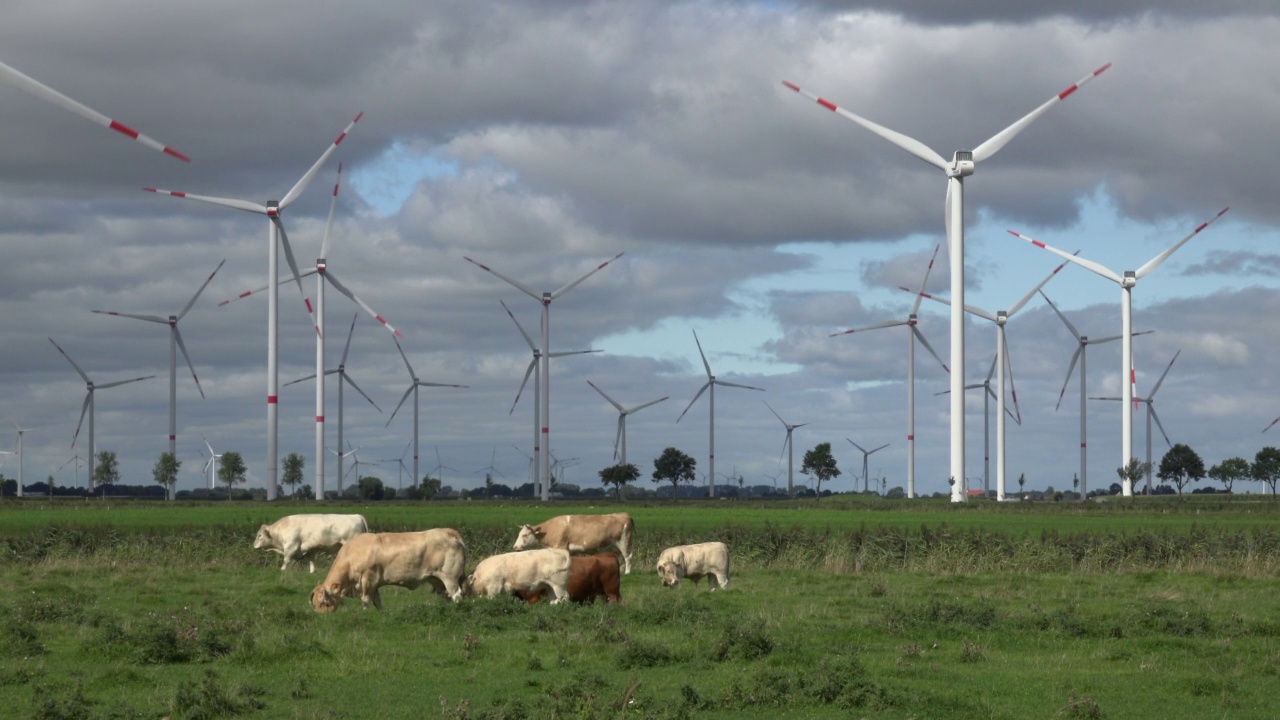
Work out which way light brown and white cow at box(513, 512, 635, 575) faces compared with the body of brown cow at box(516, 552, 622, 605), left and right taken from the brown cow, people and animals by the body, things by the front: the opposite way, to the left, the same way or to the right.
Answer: the same way

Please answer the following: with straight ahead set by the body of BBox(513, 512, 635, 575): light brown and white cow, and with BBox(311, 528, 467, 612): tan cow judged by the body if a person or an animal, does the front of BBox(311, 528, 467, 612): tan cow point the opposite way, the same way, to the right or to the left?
the same way

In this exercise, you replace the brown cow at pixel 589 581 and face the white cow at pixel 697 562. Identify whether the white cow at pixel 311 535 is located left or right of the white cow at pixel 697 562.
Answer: left

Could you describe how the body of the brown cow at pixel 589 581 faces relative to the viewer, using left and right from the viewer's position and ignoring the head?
facing to the left of the viewer

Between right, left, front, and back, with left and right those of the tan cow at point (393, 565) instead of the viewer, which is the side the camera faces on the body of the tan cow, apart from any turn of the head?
left

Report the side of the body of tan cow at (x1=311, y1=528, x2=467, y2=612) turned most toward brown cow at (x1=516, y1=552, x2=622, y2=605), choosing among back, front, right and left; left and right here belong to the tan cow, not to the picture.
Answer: back

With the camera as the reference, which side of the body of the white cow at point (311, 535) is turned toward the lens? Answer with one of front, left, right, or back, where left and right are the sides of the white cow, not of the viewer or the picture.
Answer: left

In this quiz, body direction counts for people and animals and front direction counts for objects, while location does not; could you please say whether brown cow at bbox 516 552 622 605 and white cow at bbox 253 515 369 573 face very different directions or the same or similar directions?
same or similar directions

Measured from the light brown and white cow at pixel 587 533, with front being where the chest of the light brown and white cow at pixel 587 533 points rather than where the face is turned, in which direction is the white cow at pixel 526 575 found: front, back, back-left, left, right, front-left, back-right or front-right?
left

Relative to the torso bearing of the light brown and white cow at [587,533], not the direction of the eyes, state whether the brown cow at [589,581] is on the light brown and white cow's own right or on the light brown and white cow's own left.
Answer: on the light brown and white cow's own left

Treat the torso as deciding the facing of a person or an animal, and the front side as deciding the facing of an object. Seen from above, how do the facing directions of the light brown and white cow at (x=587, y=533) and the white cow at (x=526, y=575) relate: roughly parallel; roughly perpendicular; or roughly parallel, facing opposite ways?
roughly parallel

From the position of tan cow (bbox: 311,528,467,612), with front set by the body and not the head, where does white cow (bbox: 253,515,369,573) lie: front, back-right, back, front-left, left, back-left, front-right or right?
right

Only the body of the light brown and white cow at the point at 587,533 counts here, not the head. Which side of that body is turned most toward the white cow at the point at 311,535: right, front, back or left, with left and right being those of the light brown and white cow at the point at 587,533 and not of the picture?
front

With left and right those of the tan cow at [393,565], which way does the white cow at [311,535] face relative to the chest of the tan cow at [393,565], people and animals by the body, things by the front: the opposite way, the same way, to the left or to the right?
the same way

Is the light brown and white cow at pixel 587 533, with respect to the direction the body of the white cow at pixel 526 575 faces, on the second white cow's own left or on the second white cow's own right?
on the second white cow's own right

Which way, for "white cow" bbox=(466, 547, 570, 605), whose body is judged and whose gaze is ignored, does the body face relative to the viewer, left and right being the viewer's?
facing to the left of the viewer

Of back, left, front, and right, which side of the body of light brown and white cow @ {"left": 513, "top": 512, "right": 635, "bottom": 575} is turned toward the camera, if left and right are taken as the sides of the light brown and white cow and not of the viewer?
left
